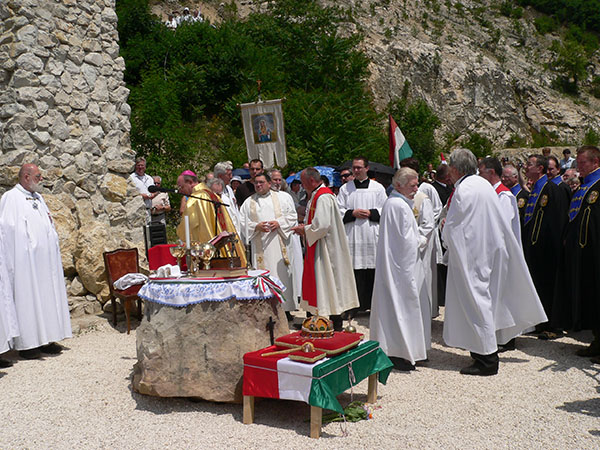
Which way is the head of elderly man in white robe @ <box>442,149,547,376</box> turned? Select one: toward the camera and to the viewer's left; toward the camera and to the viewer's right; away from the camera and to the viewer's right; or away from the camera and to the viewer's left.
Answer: away from the camera and to the viewer's left

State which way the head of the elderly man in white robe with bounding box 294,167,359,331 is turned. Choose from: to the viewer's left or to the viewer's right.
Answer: to the viewer's left

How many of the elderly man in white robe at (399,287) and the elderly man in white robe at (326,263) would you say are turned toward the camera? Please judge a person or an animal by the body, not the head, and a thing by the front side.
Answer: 0

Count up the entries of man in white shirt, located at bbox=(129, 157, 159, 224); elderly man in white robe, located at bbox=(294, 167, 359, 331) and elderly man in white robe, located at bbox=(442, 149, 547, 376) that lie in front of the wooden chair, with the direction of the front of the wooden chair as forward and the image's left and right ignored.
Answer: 2

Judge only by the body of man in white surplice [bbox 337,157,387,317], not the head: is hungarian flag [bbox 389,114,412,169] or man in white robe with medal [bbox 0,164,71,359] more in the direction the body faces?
the man in white robe with medal

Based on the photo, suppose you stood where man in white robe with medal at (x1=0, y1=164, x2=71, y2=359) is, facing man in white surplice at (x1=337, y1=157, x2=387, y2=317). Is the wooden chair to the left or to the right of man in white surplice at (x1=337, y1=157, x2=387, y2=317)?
left

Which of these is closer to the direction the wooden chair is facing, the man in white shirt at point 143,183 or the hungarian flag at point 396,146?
the hungarian flag

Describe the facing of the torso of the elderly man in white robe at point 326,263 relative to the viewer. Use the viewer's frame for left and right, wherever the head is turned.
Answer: facing to the left of the viewer

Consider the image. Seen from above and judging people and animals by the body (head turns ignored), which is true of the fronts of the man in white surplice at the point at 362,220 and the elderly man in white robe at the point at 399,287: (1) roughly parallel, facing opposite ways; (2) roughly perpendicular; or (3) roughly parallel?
roughly perpendicular

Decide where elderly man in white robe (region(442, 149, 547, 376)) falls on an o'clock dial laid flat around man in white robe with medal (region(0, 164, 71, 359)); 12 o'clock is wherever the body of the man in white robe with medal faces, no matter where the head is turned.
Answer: The elderly man in white robe is roughly at 12 o'clock from the man in white robe with medal.

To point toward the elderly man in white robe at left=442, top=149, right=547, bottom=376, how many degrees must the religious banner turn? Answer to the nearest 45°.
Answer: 0° — it already faces them

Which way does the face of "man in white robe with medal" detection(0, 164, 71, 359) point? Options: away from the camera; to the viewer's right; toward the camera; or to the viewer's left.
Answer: to the viewer's right
